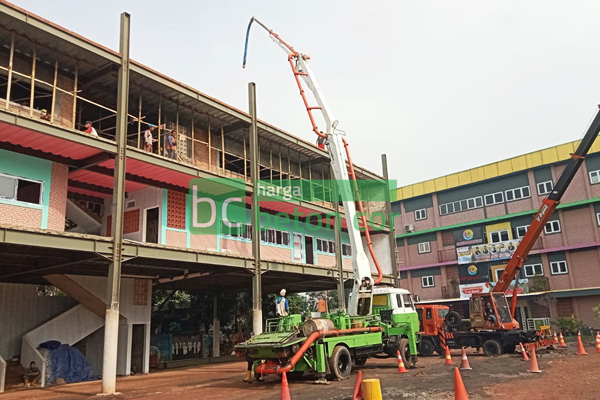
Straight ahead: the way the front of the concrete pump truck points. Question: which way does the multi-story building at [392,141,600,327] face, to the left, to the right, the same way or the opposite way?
the opposite way

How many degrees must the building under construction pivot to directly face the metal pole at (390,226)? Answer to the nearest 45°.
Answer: approximately 90° to its left

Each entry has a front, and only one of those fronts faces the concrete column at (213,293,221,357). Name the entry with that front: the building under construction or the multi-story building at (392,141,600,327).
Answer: the multi-story building

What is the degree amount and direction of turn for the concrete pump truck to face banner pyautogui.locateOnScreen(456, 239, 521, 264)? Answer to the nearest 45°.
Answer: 0° — it already faces it

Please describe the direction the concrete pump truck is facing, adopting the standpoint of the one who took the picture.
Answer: facing away from the viewer and to the right of the viewer

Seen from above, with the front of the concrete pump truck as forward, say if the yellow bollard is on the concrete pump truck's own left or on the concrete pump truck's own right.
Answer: on the concrete pump truck's own right

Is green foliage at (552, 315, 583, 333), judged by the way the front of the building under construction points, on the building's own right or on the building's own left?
on the building's own left

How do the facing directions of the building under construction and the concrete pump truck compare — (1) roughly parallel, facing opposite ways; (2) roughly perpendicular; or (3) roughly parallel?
roughly perpendicular

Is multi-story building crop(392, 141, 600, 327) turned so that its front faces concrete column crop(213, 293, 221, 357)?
yes
